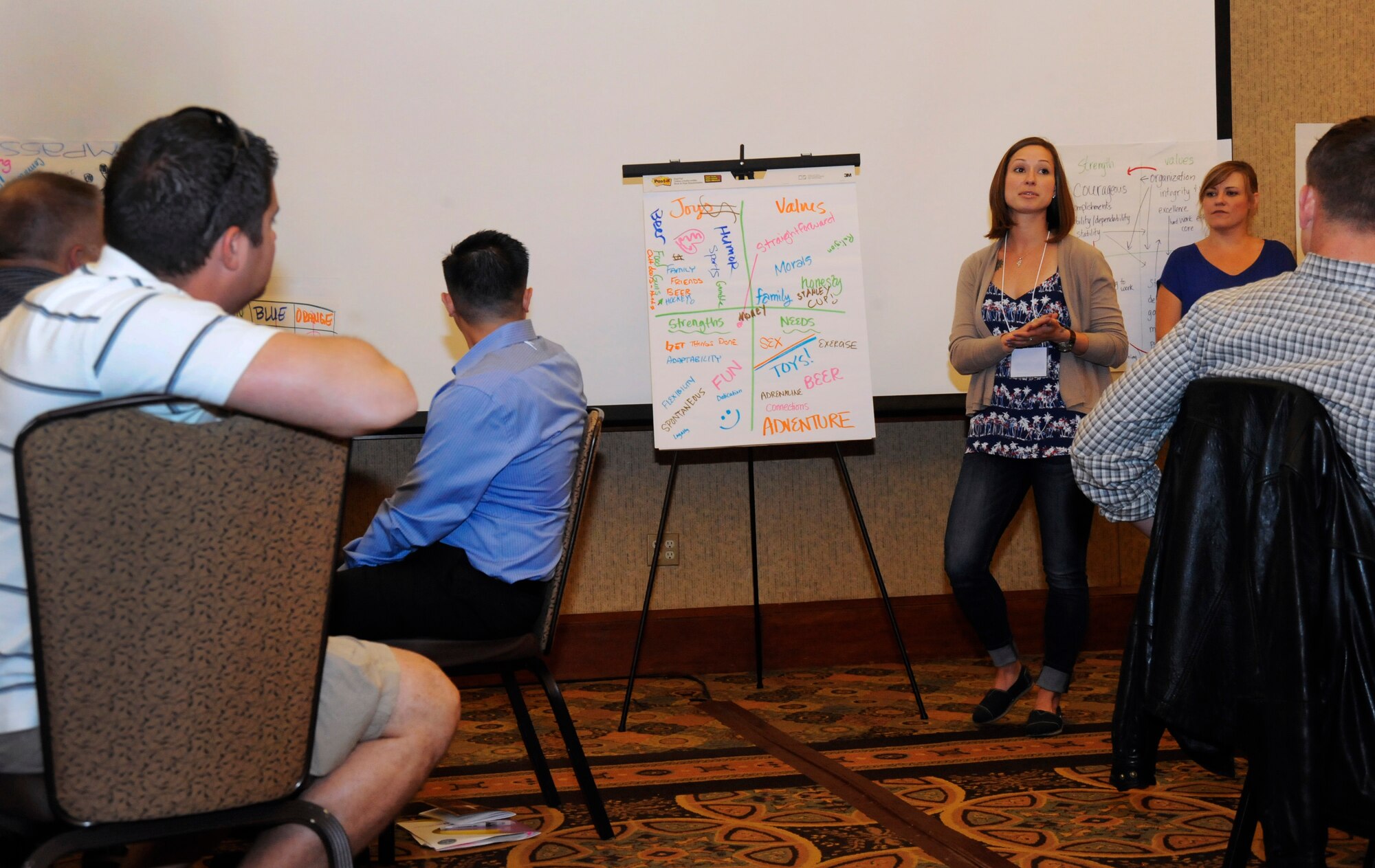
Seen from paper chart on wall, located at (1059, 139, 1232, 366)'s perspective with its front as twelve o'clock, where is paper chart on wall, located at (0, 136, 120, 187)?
paper chart on wall, located at (0, 136, 120, 187) is roughly at 2 o'clock from paper chart on wall, located at (1059, 139, 1232, 366).

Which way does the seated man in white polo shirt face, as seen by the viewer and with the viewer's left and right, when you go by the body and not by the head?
facing away from the viewer and to the right of the viewer

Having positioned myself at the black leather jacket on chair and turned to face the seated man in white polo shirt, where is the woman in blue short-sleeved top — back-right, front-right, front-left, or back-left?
back-right

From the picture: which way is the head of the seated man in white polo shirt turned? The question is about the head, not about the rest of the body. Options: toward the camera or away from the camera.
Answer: away from the camera

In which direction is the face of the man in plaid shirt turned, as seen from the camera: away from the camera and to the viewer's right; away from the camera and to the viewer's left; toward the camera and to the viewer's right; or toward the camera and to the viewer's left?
away from the camera and to the viewer's left

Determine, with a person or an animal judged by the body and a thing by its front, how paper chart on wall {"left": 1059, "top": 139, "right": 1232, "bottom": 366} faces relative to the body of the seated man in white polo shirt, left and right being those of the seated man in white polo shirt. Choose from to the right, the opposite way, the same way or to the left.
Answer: the opposite way

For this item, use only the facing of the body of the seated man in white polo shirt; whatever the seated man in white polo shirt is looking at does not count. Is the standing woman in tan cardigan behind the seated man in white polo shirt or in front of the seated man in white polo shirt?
in front

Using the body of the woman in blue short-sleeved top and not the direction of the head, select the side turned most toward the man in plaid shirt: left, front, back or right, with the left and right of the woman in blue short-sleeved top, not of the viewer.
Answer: front

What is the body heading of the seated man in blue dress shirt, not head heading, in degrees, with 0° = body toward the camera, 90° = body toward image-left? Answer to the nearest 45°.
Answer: approximately 135°

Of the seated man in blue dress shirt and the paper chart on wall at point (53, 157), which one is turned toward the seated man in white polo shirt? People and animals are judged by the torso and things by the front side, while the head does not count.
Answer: the paper chart on wall

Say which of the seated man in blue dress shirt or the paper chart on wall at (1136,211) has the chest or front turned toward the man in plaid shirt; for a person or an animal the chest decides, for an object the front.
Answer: the paper chart on wall
